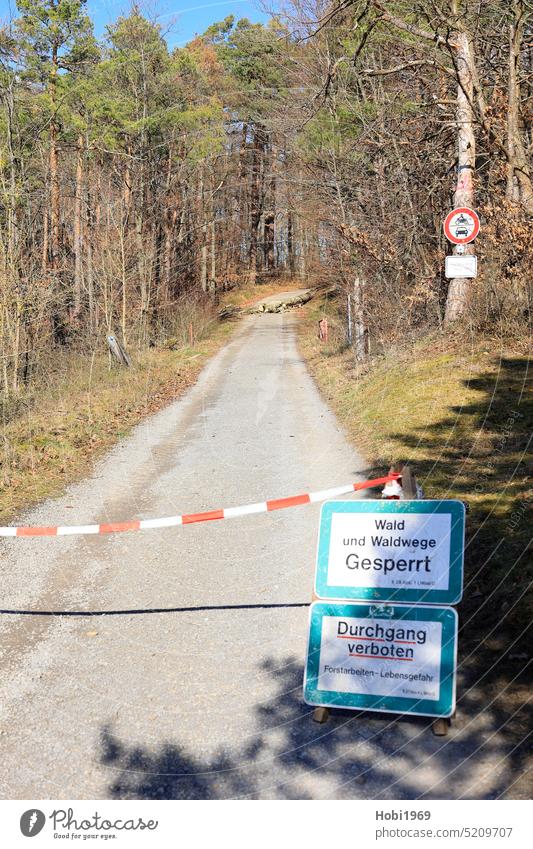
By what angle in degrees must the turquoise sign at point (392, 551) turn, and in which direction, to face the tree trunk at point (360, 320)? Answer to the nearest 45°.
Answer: approximately 180°

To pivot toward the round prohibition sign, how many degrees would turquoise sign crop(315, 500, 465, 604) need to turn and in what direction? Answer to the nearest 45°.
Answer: approximately 180°

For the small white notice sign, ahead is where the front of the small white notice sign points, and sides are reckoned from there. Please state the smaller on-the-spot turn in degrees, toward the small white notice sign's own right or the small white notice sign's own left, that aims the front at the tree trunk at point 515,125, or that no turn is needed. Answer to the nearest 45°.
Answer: approximately 180°

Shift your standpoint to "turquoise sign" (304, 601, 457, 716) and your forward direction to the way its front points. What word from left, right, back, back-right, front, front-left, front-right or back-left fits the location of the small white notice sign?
back

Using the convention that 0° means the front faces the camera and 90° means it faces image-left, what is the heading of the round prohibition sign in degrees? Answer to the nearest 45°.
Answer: approximately 0°

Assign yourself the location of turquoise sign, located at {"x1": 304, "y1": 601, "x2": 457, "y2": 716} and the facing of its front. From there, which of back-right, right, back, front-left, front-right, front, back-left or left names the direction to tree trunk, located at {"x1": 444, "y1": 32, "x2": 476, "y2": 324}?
back

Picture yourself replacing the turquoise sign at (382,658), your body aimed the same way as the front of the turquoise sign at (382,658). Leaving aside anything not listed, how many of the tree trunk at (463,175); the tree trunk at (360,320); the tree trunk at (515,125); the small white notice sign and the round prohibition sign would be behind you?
5
